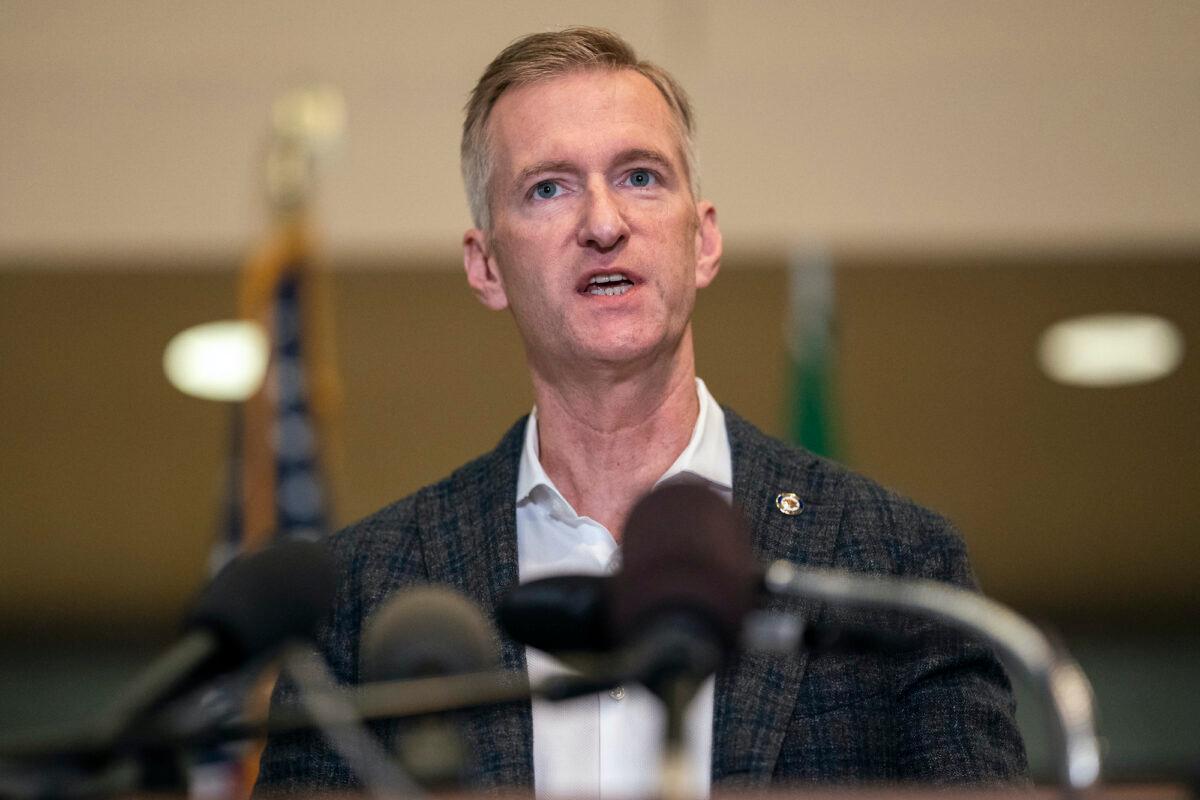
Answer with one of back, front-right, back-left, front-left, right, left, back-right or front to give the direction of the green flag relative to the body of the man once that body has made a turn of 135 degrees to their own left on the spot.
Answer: front-left

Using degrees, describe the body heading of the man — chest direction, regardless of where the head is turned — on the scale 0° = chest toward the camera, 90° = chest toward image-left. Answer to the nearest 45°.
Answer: approximately 0°

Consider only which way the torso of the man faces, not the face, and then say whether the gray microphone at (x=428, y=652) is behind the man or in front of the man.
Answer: in front

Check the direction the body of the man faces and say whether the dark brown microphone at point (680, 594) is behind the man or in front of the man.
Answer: in front

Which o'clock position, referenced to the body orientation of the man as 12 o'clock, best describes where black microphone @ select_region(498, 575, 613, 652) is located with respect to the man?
The black microphone is roughly at 12 o'clock from the man.
